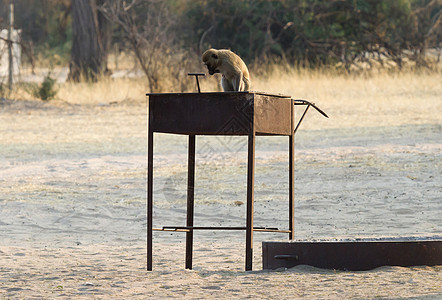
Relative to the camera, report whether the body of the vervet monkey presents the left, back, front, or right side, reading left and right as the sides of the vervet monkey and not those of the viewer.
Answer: left
